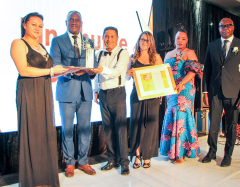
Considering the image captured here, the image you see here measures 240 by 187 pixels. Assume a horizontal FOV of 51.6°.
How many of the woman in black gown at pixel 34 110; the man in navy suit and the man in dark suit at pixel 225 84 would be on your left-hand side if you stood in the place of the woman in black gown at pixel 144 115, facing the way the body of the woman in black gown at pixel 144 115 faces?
1

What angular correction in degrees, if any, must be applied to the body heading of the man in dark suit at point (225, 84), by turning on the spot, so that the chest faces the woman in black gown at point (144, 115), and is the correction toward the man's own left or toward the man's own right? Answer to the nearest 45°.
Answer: approximately 45° to the man's own right

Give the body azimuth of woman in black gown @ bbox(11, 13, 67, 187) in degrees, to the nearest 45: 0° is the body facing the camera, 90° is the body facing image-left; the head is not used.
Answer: approximately 315°

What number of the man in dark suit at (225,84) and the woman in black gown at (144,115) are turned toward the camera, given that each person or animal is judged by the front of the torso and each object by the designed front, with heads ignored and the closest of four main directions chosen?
2

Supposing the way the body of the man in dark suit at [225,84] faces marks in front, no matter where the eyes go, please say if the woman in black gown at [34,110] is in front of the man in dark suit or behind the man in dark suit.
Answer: in front

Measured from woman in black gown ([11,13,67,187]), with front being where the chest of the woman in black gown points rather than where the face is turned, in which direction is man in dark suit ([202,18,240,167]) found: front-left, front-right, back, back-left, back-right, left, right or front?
front-left

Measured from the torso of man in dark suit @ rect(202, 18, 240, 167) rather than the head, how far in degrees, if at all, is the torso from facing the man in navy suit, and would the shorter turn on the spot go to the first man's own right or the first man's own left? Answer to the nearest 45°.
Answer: approximately 45° to the first man's own right
